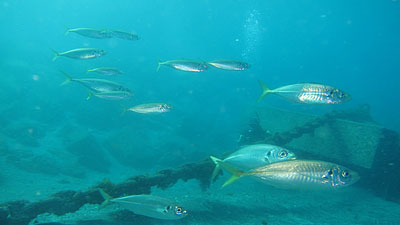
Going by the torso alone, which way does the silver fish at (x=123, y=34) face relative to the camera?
to the viewer's right

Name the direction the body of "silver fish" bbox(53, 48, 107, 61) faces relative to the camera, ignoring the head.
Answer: to the viewer's right

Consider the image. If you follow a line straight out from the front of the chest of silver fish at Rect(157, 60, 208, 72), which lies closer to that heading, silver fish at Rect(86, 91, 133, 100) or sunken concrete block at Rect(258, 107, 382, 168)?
the sunken concrete block

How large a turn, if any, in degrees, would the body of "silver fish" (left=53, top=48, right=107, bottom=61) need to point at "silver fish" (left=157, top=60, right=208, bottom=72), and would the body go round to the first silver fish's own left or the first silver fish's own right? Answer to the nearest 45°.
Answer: approximately 45° to the first silver fish's own right

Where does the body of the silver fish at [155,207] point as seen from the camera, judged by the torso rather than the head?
to the viewer's right

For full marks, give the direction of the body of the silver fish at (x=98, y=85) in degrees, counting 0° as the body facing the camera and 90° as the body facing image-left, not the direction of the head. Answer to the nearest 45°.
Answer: approximately 270°

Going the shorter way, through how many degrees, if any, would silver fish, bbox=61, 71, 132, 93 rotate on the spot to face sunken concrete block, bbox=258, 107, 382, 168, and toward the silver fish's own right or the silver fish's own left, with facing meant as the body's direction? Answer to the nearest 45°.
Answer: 0° — it already faces it

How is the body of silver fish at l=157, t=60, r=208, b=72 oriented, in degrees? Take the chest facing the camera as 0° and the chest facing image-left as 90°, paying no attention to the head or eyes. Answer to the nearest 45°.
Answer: approximately 270°

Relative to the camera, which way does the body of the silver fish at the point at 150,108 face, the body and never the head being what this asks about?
to the viewer's right

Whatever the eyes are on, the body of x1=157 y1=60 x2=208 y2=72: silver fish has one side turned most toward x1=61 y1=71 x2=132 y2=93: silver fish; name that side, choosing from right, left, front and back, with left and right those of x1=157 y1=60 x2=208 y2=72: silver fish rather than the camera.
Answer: back
